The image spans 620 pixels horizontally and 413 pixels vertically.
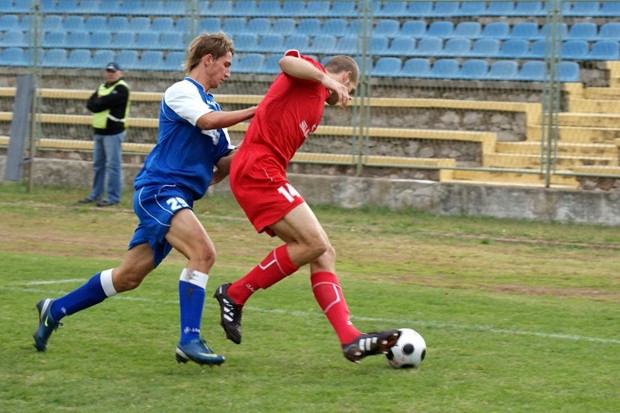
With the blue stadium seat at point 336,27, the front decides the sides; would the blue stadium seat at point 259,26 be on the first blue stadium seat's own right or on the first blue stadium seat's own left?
on the first blue stadium seat's own right

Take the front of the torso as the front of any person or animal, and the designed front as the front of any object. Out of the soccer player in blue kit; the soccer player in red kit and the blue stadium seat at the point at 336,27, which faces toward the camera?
the blue stadium seat

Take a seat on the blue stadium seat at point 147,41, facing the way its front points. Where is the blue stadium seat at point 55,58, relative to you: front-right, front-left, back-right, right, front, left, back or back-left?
right

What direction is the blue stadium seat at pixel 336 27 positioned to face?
toward the camera

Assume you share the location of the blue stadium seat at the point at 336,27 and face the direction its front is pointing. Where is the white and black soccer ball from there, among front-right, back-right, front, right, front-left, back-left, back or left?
front

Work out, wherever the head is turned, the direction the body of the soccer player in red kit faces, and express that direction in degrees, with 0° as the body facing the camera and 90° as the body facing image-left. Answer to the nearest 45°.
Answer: approximately 270°

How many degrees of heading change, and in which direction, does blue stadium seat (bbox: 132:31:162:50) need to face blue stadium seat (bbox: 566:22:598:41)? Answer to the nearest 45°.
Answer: approximately 45° to its left

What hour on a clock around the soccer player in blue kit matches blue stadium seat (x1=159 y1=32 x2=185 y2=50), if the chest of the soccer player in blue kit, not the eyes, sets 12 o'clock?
The blue stadium seat is roughly at 9 o'clock from the soccer player in blue kit.

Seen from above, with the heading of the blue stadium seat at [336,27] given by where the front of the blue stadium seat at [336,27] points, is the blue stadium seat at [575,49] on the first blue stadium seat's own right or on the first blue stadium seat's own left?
on the first blue stadium seat's own left

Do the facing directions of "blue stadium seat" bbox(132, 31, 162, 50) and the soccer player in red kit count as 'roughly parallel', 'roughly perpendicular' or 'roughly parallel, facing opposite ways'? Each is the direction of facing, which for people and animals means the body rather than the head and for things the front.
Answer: roughly perpendicular

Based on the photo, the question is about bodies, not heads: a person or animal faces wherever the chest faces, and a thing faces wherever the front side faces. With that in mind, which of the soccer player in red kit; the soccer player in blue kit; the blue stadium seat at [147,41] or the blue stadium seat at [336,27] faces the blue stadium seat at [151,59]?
the blue stadium seat at [147,41]

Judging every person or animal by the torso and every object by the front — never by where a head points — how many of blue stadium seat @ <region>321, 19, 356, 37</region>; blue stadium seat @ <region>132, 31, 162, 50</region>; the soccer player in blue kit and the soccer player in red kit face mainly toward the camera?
2

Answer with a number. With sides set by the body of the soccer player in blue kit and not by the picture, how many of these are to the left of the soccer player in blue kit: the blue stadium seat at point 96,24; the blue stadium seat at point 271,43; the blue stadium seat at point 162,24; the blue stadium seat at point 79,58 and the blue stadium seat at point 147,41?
5

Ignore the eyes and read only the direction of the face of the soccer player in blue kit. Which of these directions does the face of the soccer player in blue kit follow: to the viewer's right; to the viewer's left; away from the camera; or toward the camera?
to the viewer's right

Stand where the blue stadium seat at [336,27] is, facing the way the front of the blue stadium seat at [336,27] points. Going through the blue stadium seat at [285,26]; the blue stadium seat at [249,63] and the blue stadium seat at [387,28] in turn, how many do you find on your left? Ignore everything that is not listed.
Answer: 1

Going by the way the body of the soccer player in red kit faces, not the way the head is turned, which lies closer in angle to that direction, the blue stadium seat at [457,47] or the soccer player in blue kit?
the blue stadium seat

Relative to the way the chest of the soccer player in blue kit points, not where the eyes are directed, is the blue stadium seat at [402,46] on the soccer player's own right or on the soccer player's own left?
on the soccer player's own left

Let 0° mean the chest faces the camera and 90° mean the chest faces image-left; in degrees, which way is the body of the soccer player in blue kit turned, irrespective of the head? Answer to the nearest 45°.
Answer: approximately 270°

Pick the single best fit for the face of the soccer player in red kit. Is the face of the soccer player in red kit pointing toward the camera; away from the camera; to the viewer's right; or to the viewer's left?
to the viewer's right

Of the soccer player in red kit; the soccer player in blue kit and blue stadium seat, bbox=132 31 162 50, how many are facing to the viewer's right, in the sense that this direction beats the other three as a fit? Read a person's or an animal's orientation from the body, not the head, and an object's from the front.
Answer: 2
